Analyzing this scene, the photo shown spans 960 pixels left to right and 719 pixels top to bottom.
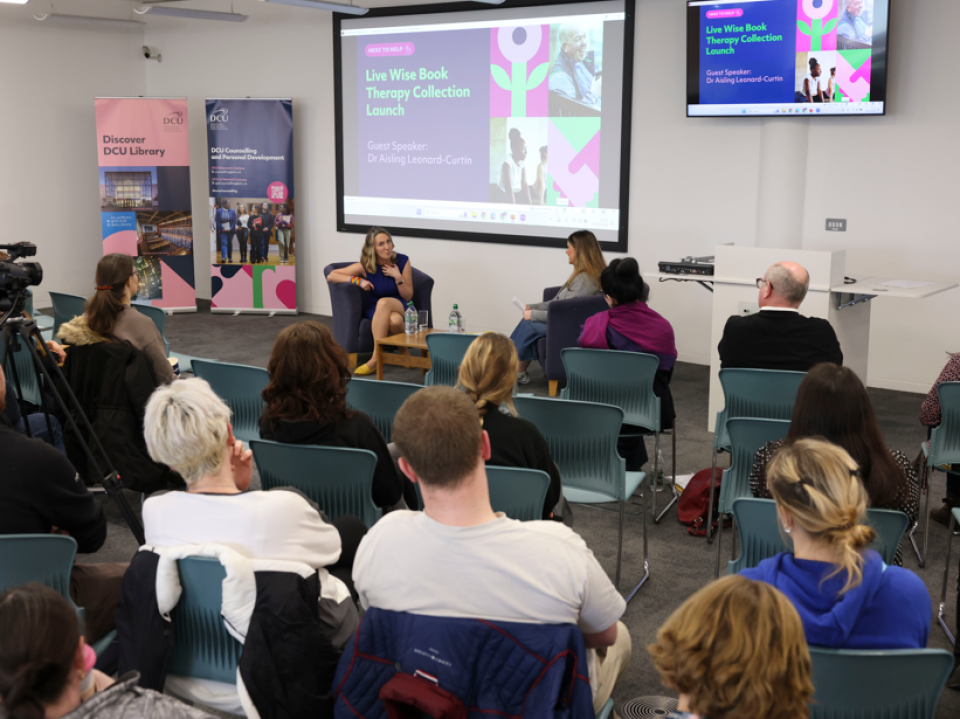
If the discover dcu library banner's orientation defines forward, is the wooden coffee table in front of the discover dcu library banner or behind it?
in front

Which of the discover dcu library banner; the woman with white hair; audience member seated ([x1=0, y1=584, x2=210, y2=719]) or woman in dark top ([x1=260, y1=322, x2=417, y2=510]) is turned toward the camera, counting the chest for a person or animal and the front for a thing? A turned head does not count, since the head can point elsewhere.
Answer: the discover dcu library banner

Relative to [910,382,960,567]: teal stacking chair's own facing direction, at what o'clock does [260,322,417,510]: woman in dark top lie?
The woman in dark top is roughly at 9 o'clock from the teal stacking chair.

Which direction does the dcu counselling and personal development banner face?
toward the camera

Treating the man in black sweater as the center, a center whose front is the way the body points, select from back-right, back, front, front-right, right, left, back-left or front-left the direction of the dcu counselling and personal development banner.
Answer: front-left

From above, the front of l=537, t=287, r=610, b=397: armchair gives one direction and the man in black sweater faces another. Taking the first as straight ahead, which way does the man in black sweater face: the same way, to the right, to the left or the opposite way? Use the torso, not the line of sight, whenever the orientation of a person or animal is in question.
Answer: to the right

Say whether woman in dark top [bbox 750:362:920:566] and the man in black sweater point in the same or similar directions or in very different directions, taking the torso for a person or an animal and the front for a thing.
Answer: same or similar directions

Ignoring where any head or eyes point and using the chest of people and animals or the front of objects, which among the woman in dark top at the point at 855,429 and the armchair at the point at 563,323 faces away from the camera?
the woman in dark top

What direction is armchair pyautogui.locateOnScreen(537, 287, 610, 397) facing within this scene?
to the viewer's left

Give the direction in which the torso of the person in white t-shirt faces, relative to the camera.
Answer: away from the camera

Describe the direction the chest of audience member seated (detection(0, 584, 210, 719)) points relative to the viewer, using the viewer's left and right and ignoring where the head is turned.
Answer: facing away from the viewer and to the right of the viewer

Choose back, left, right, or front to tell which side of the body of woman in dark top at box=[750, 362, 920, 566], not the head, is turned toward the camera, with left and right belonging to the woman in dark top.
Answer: back

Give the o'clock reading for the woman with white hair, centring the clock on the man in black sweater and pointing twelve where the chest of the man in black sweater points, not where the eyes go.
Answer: The woman with white hair is roughly at 7 o'clock from the man in black sweater.

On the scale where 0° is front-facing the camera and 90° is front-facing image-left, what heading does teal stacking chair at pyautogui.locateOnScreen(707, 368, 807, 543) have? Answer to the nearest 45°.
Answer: approximately 180°

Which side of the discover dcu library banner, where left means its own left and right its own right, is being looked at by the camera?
front

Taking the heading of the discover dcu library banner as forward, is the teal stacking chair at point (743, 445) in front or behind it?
in front

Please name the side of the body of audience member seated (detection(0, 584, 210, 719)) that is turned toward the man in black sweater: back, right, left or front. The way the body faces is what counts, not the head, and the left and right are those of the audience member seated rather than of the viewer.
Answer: front

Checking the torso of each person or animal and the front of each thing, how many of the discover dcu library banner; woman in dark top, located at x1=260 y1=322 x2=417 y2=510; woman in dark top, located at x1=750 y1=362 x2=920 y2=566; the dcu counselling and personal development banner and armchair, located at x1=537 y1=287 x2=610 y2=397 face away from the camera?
2

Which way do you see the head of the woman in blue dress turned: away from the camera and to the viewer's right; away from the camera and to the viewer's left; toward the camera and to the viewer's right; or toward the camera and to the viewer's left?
toward the camera and to the viewer's right

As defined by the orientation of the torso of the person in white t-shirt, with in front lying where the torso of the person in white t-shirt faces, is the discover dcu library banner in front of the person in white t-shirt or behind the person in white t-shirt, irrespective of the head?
in front

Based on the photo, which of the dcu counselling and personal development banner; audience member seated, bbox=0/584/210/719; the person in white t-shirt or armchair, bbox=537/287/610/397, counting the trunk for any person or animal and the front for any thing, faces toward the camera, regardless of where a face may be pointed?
the dcu counselling and personal development banner
